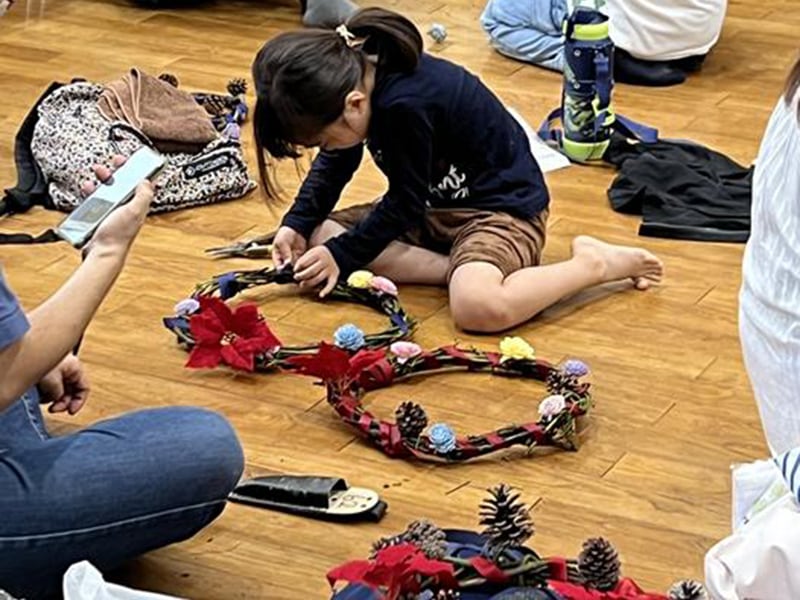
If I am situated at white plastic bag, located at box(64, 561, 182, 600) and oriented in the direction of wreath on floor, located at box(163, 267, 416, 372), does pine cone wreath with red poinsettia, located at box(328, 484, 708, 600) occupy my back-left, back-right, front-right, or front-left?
front-right

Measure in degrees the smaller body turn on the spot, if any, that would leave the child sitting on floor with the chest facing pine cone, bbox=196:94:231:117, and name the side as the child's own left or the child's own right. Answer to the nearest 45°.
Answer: approximately 90° to the child's own right

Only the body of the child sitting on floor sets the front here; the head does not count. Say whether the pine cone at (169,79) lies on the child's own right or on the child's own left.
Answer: on the child's own right

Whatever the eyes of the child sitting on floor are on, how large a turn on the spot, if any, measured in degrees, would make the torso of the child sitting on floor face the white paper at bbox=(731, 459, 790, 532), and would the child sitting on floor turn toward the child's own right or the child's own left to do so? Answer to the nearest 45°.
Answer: approximately 90° to the child's own left

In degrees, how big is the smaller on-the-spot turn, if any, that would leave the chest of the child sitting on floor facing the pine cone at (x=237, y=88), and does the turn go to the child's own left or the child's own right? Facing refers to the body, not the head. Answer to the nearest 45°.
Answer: approximately 90° to the child's own right

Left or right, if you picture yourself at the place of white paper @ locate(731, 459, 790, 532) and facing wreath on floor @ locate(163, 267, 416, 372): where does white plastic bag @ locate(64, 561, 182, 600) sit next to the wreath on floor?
left

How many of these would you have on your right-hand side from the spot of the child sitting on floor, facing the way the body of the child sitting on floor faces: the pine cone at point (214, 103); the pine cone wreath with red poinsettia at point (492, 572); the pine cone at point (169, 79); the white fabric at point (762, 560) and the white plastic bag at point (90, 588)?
2

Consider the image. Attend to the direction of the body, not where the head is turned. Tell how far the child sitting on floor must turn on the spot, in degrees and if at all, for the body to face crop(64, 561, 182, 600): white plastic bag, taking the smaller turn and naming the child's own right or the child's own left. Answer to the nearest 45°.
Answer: approximately 45° to the child's own left

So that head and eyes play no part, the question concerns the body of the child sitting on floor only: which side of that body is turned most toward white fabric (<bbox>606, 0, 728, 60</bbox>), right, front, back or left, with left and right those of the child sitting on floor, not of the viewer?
back

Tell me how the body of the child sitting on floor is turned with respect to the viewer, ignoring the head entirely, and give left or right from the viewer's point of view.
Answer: facing the viewer and to the left of the viewer

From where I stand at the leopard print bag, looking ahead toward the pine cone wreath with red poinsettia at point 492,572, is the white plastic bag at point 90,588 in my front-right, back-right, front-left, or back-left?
front-right

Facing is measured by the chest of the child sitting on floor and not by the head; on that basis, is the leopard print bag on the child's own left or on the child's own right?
on the child's own right

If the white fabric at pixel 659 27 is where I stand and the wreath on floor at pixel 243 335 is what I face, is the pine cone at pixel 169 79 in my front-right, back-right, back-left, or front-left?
front-right

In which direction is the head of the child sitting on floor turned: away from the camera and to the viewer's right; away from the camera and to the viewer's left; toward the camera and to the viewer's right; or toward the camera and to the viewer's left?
toward the camera and to the viewer's left

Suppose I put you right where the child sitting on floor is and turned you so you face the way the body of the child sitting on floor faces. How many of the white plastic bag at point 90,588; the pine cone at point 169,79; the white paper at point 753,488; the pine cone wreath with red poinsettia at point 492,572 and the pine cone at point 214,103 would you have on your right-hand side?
2
